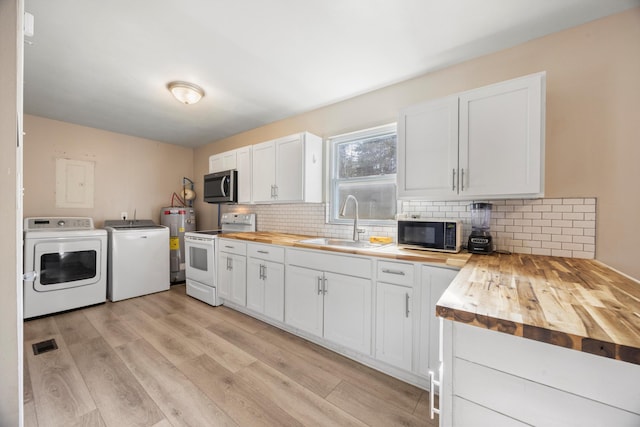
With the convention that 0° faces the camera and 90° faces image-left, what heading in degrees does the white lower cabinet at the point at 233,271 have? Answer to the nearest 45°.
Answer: approximately 45°

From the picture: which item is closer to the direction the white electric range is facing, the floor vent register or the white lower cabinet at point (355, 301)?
the floor vent register

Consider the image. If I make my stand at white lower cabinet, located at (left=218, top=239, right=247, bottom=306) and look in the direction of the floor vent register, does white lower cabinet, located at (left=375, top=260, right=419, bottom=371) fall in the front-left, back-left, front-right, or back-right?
back-left

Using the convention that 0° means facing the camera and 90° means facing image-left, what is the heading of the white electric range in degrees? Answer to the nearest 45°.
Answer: approximately 45°
